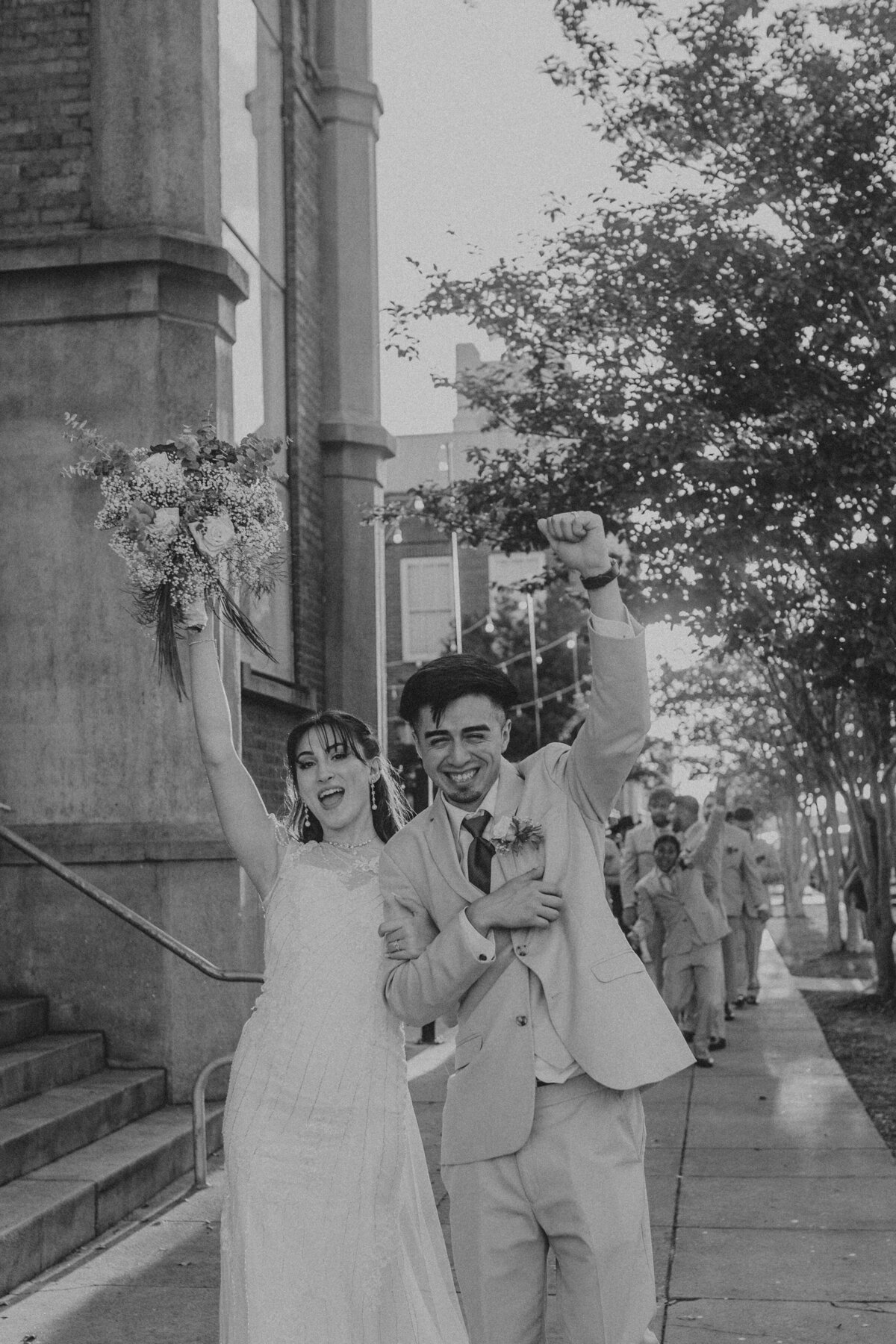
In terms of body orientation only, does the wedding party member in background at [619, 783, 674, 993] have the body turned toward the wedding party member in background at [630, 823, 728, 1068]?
yes

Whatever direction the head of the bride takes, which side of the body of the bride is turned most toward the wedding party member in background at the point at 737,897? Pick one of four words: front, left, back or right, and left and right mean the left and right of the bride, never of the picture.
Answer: back

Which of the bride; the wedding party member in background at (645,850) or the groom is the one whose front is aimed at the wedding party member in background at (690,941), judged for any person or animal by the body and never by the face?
the wedding party member in background at (645,850)

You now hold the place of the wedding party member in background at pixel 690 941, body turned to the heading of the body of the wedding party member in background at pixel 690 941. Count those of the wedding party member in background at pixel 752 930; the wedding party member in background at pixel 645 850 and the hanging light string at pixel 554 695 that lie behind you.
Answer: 3

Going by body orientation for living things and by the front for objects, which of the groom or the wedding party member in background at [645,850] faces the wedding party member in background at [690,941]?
the wedding party member in background at [645,850]

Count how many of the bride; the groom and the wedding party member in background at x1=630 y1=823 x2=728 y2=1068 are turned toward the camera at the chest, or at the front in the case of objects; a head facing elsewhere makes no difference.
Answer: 3

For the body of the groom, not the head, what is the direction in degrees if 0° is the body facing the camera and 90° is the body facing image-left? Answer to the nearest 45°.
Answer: approximately 0°

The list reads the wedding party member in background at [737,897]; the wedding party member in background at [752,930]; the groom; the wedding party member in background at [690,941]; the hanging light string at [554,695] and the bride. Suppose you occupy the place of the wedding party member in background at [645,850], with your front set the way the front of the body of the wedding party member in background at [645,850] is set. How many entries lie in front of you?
3

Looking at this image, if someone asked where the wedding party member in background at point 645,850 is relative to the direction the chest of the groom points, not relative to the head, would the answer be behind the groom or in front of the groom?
behind

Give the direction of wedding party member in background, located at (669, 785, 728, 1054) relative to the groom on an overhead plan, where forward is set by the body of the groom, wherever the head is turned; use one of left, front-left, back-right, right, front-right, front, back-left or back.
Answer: back

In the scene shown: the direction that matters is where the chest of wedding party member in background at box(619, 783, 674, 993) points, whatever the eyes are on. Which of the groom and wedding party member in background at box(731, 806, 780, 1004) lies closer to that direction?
the groom

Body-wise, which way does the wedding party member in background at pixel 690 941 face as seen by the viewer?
toward the camera

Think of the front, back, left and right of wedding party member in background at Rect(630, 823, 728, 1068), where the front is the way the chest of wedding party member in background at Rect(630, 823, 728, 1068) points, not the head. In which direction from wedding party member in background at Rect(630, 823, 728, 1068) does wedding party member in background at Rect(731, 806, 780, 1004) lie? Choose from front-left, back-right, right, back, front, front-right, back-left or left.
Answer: back

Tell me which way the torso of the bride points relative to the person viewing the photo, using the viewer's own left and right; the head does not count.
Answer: facing the viewer

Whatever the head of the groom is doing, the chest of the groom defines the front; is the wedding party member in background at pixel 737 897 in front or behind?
behind
